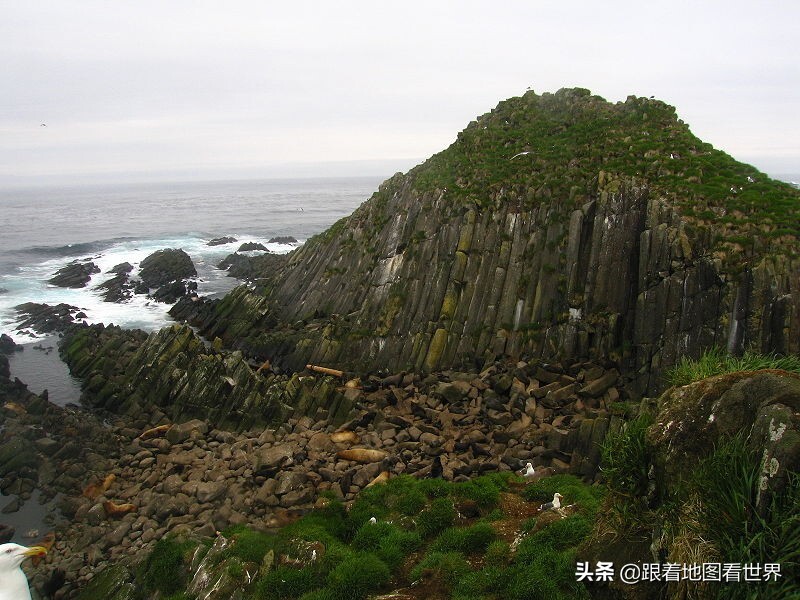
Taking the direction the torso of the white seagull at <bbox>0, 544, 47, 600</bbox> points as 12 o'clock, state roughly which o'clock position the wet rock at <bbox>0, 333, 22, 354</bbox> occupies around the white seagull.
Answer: The wet rock is roughly at 9 o'clock from the white seagull.

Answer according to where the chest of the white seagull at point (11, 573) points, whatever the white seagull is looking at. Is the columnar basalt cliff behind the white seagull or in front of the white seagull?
in front

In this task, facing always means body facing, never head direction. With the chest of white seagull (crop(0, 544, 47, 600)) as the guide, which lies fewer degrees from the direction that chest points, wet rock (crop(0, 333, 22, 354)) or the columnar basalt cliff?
the columnar basalt cliff

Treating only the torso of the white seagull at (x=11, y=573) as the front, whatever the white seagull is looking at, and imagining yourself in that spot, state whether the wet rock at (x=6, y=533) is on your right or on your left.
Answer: on your left

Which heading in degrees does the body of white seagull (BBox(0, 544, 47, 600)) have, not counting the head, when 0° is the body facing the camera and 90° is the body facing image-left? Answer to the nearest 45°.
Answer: approximately 270°
